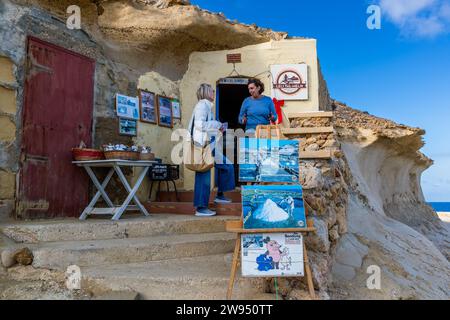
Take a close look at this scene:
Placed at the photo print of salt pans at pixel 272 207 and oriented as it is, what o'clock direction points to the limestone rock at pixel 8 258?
The limestone rock is roughly at 3 o'clock from the photo print of salt pans.

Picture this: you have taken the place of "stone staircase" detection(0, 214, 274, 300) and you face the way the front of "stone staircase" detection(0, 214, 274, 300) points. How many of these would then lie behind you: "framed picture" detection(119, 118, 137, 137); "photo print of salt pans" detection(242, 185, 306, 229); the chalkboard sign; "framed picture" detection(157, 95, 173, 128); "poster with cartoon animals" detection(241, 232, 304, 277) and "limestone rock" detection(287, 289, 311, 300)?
3

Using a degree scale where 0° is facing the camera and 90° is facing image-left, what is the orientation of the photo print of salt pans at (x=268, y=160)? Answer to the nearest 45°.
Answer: approximately 0°

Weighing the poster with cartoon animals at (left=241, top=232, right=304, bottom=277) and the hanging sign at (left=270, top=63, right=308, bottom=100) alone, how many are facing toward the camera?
2
